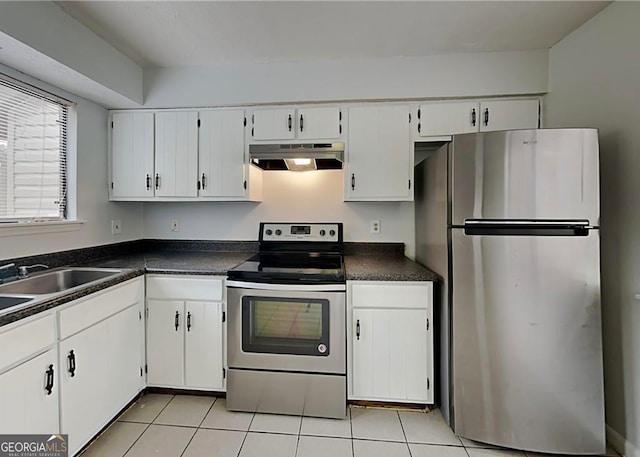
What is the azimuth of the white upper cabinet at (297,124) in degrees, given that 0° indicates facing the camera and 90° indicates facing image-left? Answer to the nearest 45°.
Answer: approximately 0°

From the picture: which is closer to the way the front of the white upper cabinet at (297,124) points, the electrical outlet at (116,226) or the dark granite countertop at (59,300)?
the dark granite countertop

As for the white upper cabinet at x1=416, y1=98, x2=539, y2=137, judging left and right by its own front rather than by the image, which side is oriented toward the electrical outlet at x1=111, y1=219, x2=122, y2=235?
right

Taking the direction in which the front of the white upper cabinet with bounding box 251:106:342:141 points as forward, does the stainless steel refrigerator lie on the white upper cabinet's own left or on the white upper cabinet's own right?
on the white upper cabinet's own left

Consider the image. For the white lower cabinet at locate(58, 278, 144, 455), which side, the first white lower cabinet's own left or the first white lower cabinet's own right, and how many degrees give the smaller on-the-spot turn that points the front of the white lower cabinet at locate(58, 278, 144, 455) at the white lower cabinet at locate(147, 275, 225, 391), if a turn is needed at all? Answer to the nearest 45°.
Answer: approximately 45° to the first white lower cabinet's own left

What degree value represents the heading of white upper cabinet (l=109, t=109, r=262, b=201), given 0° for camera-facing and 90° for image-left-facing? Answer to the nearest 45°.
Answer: approximately 0°

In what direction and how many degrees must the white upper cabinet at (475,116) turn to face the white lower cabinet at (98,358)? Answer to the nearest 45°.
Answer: approximately 45° to its right
